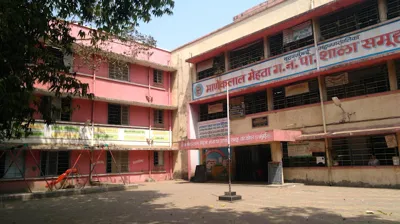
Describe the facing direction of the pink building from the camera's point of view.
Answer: facing the viewer and to the right of the viewer

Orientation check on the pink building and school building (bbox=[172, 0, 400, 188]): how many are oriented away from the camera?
0

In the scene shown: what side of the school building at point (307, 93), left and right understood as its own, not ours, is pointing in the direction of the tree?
front

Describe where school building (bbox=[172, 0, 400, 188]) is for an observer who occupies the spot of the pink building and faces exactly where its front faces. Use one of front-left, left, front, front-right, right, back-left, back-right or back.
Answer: front

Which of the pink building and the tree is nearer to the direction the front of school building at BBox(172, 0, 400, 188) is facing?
the tree

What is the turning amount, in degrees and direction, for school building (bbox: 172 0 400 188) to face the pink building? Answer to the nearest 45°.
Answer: approximately 45° to its right

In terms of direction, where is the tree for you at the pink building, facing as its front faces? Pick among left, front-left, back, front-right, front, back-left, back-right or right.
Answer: front-right

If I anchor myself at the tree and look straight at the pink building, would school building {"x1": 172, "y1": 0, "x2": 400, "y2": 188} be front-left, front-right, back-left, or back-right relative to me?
front-right
